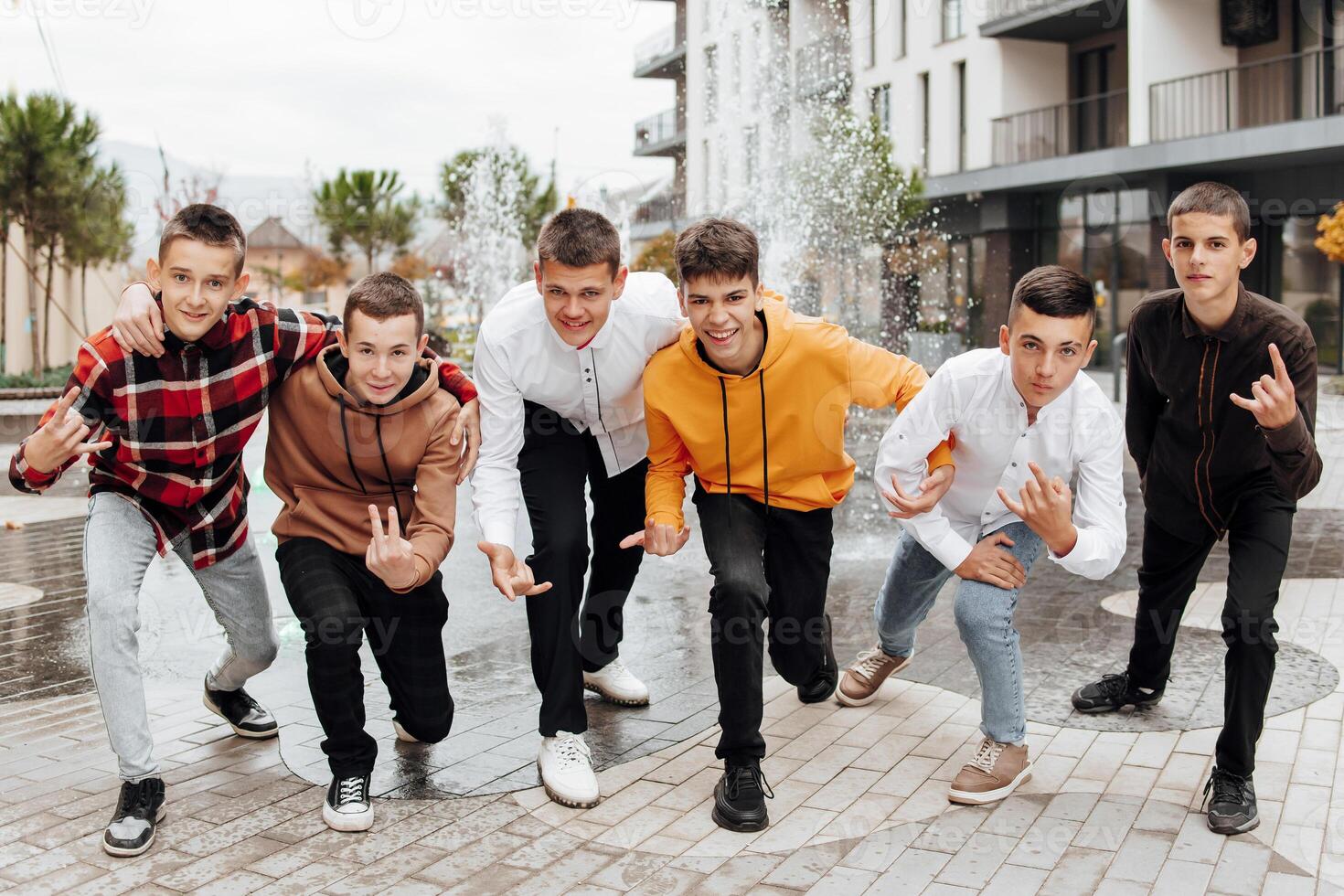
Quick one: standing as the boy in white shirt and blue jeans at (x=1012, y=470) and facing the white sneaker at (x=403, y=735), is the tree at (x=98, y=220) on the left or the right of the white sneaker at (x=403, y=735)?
right

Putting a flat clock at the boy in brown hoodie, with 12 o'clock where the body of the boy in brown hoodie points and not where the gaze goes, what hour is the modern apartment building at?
The modern apartment building is roughly at 7 o'clock from the boy in brown hoodie.

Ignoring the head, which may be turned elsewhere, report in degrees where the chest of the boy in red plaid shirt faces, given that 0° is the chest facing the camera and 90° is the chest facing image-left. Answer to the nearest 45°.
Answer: approximately 0°

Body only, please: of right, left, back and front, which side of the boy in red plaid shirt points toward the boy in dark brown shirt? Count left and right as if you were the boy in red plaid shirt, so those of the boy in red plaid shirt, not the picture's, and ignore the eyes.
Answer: left

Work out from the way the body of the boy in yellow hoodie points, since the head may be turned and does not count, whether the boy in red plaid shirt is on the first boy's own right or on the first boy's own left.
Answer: on the first boy's own right

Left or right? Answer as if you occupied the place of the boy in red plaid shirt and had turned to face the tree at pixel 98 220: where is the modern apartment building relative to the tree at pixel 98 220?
right

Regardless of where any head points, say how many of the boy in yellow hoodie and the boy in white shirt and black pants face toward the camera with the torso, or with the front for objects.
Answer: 2

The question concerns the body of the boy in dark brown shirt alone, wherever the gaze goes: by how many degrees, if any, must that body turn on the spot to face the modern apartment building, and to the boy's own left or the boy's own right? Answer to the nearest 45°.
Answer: approximately 180°
